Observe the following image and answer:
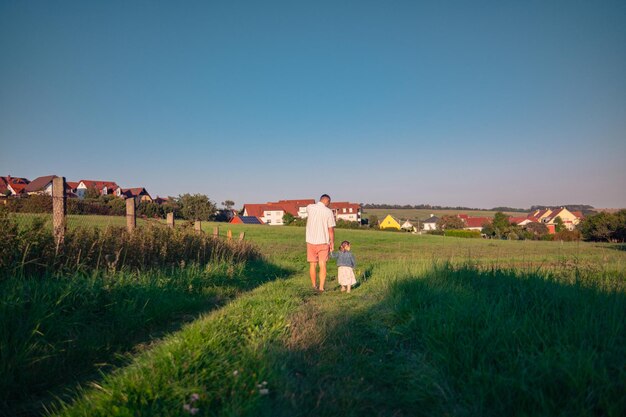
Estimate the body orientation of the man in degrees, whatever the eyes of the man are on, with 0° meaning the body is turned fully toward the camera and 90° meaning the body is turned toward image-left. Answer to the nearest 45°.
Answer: approximately 180°

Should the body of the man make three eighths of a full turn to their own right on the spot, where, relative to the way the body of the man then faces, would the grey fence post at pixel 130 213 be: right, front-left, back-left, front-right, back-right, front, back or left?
back-right

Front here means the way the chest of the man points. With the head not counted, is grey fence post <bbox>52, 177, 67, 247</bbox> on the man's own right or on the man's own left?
on the man's own left
